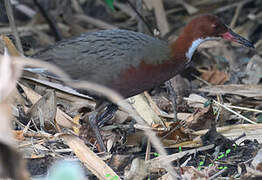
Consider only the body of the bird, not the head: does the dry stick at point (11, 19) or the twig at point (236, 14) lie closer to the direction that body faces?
the twig

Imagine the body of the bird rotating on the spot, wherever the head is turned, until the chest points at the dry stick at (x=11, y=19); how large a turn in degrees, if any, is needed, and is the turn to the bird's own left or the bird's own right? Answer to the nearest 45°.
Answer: approximately 135° to the bird's own left

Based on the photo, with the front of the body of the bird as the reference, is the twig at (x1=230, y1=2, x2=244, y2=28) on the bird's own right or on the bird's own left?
on the bird's own left

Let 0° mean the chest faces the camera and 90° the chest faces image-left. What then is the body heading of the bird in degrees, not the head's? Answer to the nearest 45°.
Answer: approximately 270°
